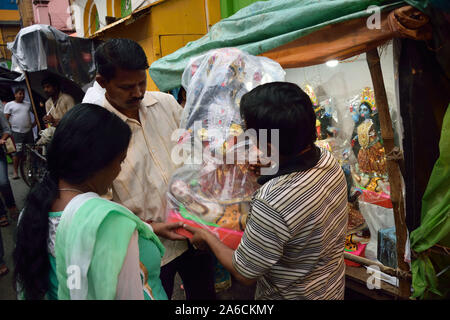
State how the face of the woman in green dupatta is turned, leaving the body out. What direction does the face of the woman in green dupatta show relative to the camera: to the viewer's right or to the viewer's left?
to the viewer's right

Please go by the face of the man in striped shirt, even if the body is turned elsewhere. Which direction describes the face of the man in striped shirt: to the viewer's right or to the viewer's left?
to the viewer's left

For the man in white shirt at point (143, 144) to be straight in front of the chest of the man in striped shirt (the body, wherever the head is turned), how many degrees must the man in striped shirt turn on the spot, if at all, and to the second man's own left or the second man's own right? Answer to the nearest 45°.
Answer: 0° — they already face them

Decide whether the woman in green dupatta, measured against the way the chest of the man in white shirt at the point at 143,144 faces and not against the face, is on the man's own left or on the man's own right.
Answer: on the man's own right

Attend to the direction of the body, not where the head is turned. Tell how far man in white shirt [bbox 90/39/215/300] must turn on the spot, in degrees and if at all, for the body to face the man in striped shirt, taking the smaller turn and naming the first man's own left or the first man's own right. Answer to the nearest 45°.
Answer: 0° — they already face them

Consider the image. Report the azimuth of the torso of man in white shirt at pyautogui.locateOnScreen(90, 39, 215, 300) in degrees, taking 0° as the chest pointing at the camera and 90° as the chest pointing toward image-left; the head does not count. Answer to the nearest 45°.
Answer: approximately 315°

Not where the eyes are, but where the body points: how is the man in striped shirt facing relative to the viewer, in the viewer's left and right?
facing away from the viewer and to the left of the viewer

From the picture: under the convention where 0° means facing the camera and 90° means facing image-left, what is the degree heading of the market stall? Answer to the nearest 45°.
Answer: approximately 45°

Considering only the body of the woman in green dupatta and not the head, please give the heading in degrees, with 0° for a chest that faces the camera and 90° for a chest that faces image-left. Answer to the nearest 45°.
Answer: approximately 225°

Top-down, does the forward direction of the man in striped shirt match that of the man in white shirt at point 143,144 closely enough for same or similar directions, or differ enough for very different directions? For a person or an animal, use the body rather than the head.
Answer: very different directions
